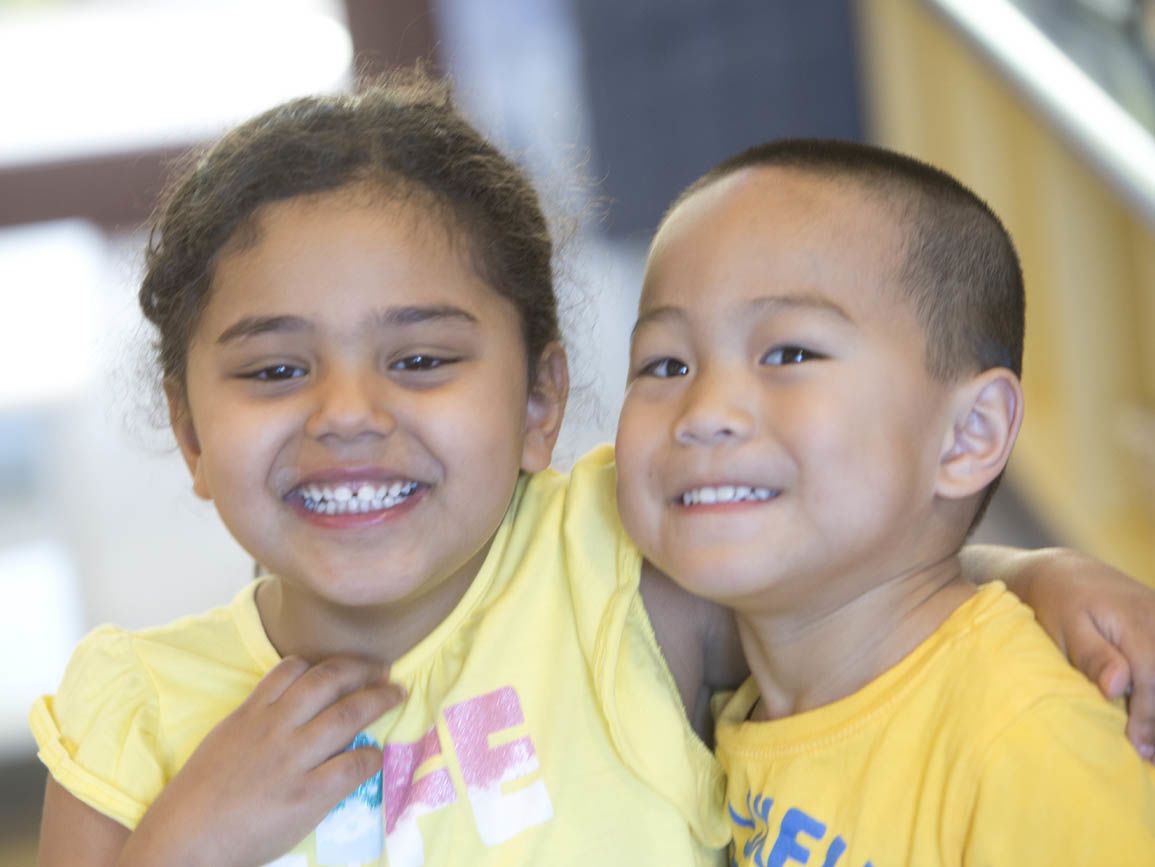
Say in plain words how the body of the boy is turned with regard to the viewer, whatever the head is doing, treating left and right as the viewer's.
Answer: facing the viewer and to the left of the viewer

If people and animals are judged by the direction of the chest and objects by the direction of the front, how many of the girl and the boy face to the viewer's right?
0

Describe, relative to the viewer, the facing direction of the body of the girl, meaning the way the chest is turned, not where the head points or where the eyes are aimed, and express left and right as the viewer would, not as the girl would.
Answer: facing the viewer

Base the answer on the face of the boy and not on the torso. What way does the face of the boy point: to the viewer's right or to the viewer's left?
to the viewer's left

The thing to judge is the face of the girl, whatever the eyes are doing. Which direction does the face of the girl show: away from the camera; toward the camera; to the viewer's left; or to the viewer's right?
toward the camera
